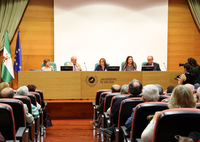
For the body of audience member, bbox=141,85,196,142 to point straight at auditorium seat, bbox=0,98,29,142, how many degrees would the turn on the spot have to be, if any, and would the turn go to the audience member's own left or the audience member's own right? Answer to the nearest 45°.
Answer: approximately 90° to the audience member's own left

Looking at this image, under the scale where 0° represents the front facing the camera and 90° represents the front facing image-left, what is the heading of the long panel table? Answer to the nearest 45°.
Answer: approximately 0°

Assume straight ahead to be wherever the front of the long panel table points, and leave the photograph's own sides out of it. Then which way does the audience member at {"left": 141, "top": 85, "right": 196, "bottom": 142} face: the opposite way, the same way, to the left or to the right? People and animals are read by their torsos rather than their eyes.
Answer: the opposite way

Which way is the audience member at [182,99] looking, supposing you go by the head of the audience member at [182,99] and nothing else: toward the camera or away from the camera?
away from the camera

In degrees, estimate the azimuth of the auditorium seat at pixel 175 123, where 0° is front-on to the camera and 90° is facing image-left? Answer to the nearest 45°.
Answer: approximately 180°

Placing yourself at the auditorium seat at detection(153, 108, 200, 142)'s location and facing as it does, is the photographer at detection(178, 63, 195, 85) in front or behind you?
in front

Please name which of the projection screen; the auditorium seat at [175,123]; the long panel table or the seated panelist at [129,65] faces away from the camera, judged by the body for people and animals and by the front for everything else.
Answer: the auditorium seat

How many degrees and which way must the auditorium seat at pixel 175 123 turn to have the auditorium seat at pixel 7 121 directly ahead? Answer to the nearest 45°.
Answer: approximately 90° to its left

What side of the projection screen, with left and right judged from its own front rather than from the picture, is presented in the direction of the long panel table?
front

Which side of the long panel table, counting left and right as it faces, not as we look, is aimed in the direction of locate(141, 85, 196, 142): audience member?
front

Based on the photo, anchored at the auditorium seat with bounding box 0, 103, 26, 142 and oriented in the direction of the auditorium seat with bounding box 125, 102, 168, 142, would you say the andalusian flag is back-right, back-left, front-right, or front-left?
back-left

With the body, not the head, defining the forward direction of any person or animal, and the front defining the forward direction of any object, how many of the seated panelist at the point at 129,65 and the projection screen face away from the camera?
0

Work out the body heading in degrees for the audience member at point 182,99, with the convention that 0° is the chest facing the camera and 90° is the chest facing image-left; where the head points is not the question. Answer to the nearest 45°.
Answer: approximately 180°

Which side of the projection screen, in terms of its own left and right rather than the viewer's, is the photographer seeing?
front

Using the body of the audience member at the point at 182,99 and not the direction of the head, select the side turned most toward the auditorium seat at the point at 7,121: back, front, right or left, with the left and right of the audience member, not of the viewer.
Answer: left
